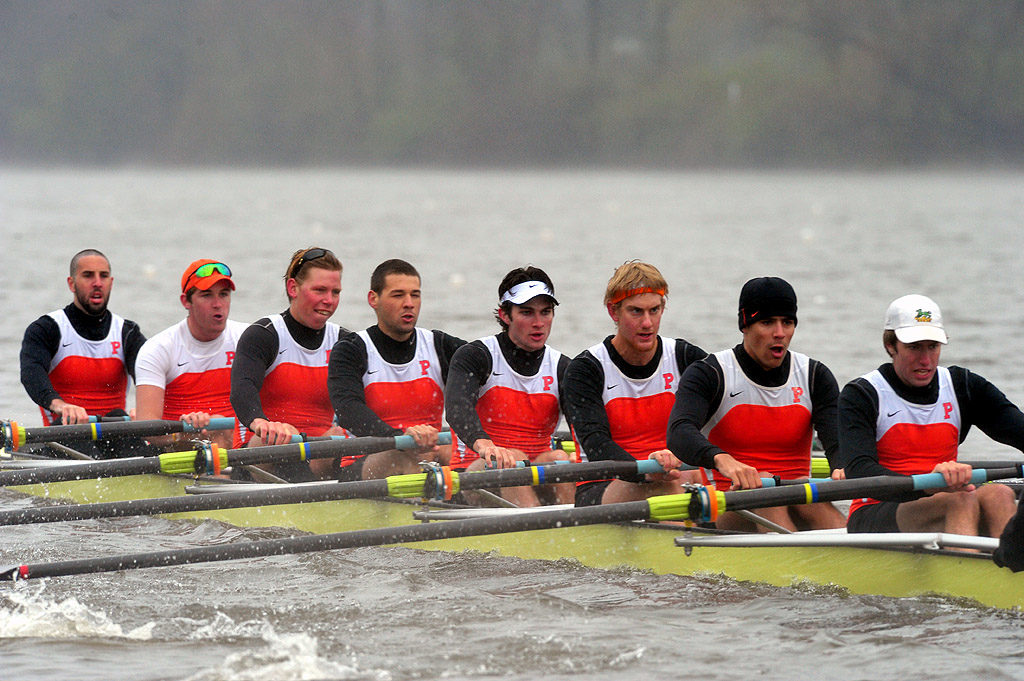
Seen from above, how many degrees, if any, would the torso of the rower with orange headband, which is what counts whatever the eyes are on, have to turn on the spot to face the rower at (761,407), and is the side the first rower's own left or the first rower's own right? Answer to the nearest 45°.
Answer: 0° — they already face them

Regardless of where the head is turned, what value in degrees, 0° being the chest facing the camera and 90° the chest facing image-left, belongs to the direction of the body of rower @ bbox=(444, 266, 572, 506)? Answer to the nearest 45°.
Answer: approximately 315°

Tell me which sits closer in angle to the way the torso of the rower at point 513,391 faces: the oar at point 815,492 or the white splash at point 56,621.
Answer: the oar

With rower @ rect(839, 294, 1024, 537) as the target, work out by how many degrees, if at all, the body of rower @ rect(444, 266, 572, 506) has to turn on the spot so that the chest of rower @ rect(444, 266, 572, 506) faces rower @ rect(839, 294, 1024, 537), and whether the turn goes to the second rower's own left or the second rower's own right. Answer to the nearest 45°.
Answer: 0° — they already face them

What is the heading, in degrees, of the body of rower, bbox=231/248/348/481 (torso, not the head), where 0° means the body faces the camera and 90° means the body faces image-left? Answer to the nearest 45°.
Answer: approximately 315°

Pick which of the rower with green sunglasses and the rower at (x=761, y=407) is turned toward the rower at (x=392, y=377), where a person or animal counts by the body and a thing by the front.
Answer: the rower with green sunglasses

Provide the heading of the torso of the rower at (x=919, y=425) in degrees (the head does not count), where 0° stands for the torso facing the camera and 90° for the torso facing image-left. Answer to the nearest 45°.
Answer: approximately 315°

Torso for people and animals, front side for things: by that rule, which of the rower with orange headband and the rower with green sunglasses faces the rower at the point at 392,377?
the rower with green sunglasses

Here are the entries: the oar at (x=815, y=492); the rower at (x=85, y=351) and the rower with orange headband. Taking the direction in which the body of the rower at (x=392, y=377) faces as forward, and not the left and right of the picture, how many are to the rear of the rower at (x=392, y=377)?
1

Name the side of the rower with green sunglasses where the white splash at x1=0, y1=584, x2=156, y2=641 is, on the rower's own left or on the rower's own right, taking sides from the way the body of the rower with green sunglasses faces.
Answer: on the rower's own right

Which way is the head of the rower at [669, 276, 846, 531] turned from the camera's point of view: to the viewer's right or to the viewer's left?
to the viewer's right

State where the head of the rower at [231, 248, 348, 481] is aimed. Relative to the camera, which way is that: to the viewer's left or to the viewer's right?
to the viewer's right

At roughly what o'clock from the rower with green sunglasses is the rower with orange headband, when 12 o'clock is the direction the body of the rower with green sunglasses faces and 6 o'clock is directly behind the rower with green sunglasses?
The rower with orange headband is roughly at 12 o'clock from the rower with green sunglasses.
